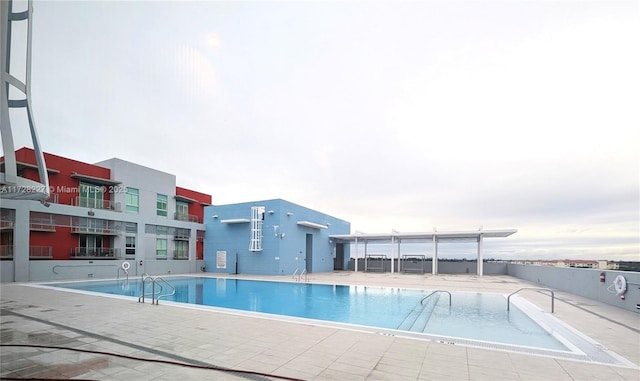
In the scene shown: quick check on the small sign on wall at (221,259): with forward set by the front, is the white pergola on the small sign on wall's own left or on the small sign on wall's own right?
on the small sign on wall's own left

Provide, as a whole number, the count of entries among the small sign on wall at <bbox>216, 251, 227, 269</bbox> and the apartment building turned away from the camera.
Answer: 0

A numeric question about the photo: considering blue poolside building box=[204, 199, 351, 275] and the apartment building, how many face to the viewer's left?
0

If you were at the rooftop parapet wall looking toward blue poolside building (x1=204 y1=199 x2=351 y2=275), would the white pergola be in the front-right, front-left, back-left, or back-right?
front-right

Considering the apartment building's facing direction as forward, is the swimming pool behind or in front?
in front

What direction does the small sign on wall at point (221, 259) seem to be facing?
toward the camera

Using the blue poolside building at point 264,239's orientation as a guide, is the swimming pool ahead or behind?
ahead

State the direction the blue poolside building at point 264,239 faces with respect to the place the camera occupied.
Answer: facing the viewer and to the right of the viewer
